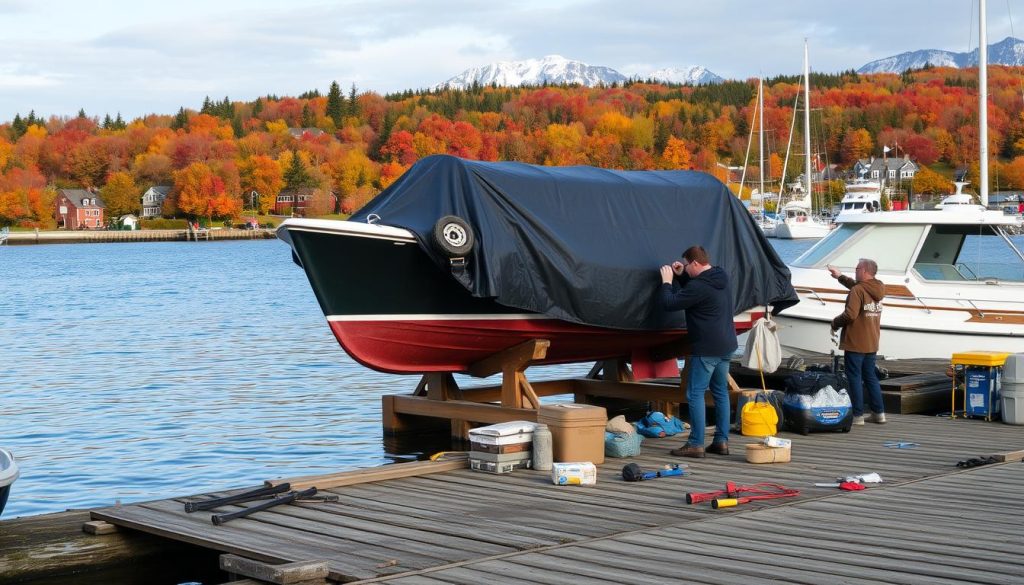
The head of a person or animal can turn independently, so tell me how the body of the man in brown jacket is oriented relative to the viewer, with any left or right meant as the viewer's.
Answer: facing away from the viewer and to the left of the viewer

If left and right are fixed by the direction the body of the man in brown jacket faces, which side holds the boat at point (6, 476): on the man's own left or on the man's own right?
on the man's own left

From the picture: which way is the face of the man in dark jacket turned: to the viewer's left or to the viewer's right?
to the viewer's left

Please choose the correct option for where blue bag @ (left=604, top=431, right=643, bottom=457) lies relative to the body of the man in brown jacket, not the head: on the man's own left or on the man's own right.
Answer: on the man's own left

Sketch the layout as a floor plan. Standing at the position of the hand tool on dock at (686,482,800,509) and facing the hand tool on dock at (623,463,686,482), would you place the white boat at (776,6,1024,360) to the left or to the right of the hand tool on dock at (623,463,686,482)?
right

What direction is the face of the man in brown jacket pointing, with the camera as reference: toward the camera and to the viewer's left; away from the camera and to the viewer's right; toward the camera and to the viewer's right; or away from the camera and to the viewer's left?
away from the camera and to the viewer's left

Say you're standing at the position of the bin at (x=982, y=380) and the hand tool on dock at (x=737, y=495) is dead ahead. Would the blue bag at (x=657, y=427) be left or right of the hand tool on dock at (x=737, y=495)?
right
